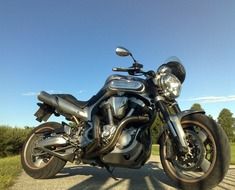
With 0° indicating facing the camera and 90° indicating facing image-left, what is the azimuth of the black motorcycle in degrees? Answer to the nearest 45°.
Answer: approximately 315°

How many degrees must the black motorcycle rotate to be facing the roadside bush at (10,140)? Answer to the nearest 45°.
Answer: approximately 180°
